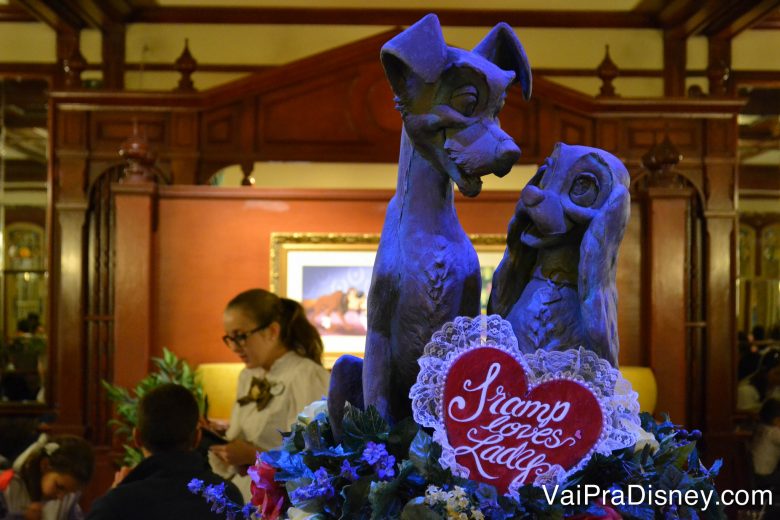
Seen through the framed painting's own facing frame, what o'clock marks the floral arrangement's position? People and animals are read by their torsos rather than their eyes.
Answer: The floral arrangement is roughly at 12 o'clock from the framed painting.

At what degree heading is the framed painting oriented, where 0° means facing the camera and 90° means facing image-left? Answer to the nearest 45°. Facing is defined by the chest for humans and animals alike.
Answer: approximately 0°

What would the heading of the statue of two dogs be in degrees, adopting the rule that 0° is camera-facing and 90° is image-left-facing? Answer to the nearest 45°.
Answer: approximately 0°

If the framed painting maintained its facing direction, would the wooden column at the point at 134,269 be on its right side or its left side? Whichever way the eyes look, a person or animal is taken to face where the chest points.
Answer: on its right

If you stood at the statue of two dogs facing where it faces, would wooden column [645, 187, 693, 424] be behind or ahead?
behind

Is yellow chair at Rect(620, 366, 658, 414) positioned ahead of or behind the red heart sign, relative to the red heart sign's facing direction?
behind

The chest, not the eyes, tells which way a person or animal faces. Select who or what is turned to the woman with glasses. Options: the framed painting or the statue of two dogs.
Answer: the framed painting

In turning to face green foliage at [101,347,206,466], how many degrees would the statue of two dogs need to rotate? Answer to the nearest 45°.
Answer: approximately 135° to its right

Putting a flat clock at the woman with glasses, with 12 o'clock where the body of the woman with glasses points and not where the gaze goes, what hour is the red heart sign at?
The red heart sign is roughly at 10 o'clock from the woman with glasses.

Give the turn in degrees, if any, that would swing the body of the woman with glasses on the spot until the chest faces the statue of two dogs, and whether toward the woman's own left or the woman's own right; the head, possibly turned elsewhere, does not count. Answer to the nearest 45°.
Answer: approximately 45° to the woman's own left
